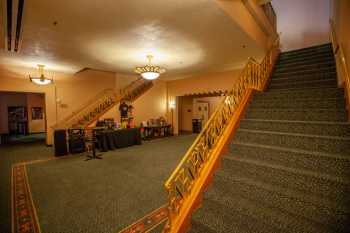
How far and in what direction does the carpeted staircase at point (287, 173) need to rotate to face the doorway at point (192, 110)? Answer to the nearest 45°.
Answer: approximately 135° to its right

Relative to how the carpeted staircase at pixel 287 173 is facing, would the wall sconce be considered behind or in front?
behind

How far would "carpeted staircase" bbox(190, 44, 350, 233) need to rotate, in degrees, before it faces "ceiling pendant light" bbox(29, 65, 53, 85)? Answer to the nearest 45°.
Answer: approximately 90° to its right

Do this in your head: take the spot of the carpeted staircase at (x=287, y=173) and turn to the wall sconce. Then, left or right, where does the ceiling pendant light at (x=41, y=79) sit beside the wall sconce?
left

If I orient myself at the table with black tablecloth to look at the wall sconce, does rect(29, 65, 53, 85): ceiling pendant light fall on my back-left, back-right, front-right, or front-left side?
back-left

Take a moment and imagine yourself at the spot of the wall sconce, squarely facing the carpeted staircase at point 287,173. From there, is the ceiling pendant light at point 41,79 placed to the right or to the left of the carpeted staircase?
right

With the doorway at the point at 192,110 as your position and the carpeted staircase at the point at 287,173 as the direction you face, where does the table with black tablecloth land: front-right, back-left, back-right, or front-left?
front-right

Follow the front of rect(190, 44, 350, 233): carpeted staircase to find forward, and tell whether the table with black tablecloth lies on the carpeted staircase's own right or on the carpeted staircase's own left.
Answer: on the carpeted staircase's own right

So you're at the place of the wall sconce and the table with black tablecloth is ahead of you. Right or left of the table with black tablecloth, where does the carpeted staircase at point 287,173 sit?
left

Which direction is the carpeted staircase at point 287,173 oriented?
toward the camera

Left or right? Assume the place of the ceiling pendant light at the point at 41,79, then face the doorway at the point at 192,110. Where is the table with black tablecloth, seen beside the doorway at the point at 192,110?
right
